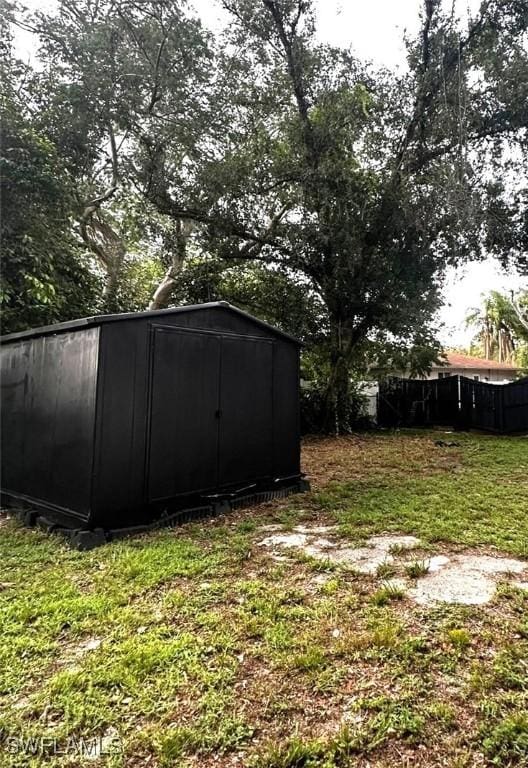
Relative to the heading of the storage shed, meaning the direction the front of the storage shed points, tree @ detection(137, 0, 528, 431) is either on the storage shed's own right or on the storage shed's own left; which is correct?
on the storage shed's own left

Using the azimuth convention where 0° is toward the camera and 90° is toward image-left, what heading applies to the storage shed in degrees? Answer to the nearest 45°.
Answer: approximately 315°

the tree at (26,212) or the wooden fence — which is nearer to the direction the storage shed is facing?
the wooden fence

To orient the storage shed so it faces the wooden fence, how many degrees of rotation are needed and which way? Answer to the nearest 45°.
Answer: approximately 90° to its left

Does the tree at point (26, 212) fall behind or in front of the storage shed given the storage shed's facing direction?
behind
